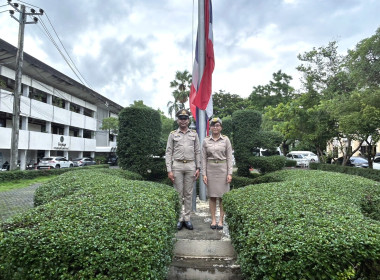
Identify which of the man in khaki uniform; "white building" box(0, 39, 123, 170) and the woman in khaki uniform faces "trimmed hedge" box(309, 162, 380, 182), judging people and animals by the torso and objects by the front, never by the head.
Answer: the white building

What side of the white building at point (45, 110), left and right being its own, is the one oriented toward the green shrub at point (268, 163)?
front

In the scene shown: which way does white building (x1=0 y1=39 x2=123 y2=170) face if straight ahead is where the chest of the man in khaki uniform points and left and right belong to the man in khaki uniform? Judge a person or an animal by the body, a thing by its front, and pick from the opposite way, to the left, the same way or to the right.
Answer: to the left

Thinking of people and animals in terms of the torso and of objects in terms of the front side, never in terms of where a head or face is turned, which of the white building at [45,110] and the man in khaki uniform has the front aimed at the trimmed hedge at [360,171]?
the white building

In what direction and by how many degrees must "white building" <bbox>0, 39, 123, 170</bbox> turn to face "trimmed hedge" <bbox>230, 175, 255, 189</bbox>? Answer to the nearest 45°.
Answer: approximately 45° to its right

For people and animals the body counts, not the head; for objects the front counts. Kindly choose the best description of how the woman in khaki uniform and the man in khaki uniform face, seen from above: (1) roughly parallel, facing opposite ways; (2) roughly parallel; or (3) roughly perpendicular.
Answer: roughly parallel

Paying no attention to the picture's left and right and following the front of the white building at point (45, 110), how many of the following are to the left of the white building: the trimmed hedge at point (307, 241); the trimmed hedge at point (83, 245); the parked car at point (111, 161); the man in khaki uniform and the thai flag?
1

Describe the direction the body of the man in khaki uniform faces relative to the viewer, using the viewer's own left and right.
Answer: facing the viewer

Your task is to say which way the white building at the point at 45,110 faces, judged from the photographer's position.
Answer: facing the viewer and to the right of the viewer

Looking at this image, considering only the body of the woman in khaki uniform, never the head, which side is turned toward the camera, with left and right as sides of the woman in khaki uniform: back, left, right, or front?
front

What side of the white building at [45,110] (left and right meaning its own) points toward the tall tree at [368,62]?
front

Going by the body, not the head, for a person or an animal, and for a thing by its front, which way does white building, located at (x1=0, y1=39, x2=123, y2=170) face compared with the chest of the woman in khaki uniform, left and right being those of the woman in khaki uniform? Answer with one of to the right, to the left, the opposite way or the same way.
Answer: to the left

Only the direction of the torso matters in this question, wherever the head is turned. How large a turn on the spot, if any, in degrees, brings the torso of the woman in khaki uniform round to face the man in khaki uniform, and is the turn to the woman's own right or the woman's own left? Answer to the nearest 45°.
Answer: approximately 90° to the woman's own right

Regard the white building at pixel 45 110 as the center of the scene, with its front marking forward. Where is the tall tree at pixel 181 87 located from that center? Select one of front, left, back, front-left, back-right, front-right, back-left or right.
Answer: front-left

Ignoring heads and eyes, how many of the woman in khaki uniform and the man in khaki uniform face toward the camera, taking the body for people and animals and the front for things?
2

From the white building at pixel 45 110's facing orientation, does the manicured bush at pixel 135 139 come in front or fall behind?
in front

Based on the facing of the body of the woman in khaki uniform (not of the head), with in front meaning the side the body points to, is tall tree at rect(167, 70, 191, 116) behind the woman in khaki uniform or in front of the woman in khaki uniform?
behind

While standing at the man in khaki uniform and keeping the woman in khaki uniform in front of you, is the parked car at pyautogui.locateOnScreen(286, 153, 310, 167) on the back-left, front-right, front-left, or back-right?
front-left
